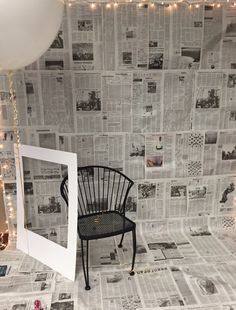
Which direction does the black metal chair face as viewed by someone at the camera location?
facing the viewer and to the right of the viewer

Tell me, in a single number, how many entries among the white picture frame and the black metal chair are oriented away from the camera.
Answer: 0
